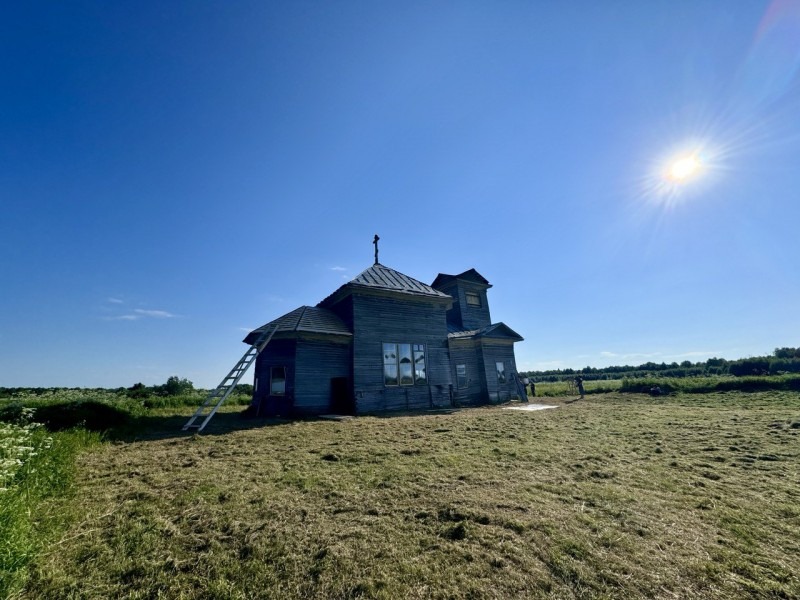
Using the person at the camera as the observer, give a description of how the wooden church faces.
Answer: facing away from the viewer and to the right of the viewer

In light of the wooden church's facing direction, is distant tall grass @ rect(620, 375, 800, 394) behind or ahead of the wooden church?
ahead
